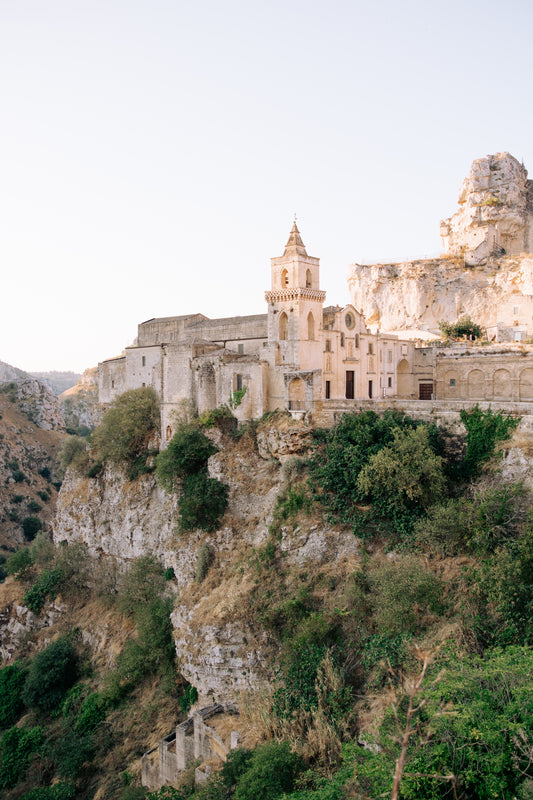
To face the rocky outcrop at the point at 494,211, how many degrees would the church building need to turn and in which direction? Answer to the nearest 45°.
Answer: approximately 90° to its left

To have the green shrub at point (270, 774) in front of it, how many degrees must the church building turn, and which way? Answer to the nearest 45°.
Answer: approximately 45° to its right

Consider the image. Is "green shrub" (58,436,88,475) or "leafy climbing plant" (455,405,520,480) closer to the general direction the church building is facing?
the leafy climbing plant

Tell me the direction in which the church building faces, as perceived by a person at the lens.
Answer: facing the viewer and to the right of the viewer

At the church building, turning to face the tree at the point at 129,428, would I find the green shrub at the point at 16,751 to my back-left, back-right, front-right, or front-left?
front-left

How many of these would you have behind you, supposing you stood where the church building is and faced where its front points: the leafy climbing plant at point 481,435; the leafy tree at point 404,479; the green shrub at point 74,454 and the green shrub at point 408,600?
1

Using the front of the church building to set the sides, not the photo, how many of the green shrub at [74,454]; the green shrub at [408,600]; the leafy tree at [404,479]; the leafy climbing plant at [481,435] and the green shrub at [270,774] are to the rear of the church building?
1

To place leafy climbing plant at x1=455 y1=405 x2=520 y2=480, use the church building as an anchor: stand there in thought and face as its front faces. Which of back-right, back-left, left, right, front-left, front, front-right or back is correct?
front

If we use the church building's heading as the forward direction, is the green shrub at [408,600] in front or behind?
in front

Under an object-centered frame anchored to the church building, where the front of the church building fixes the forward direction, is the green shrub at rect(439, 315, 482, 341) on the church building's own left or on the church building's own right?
on the church building's own left

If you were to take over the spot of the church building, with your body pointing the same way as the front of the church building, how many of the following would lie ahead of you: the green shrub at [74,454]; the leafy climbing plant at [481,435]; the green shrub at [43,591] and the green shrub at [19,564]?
1
